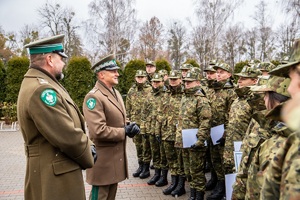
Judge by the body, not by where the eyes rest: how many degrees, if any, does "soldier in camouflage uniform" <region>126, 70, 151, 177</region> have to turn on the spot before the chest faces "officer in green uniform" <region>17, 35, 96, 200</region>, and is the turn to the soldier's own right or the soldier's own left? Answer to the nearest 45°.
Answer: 0° — they already face them

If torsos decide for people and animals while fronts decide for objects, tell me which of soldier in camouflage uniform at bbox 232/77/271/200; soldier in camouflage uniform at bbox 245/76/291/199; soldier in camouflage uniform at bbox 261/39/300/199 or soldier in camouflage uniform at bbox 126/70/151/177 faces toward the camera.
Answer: soldier in camouflage uniform at bbox 126/70/151/177

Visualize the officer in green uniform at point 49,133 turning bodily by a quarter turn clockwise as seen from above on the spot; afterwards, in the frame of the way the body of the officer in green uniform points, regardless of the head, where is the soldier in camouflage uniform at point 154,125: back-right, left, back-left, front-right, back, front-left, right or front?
back-left

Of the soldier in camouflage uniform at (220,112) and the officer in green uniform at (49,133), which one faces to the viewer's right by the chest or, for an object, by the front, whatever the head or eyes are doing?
the officer in green uniform

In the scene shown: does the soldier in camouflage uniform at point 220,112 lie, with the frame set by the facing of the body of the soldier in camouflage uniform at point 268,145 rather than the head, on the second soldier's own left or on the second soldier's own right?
on the second soldier's own right

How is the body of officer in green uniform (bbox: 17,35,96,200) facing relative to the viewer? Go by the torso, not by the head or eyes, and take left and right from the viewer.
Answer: facing to the right of the viewer

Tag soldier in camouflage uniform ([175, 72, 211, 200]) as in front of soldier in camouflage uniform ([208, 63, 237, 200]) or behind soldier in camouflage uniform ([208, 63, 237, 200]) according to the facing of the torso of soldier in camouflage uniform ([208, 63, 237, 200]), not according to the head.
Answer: in front

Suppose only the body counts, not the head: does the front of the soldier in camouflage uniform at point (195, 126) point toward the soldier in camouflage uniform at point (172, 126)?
no

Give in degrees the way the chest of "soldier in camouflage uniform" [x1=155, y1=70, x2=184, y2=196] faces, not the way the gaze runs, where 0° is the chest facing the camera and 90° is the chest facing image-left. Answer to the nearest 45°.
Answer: approximately 45°

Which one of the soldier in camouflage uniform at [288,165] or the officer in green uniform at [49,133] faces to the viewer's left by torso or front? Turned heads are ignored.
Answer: the soldier in camouflage uniform

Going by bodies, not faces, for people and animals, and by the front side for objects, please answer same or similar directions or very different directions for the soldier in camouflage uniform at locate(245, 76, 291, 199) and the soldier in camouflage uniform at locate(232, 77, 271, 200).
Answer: same or similar directions

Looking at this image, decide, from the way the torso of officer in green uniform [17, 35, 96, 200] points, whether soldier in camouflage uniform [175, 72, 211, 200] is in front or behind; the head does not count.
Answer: in front

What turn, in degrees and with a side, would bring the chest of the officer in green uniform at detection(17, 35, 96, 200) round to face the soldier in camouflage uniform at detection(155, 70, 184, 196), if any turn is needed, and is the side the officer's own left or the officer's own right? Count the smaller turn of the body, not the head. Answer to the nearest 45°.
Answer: approximately 45° to the officer's own left

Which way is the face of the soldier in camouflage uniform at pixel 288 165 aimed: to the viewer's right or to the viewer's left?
to the viewer's left

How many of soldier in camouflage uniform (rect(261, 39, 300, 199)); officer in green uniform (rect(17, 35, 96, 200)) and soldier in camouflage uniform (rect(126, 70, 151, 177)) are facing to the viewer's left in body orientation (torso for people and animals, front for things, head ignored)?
1

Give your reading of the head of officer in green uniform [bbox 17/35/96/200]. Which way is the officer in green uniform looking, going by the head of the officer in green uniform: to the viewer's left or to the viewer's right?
to the viewer's right

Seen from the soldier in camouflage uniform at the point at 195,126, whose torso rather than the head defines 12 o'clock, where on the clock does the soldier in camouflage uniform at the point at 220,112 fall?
the soldier in camouflage uniform at the point at 220,112 is roughly at 6 o'clock from the soldier in camouflage uniform at the point at 195,126.

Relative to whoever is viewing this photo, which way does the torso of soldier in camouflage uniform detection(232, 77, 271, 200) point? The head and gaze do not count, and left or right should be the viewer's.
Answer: facing to the left of the viewer

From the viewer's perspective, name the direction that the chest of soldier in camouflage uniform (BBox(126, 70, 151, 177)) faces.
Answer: toward the camera

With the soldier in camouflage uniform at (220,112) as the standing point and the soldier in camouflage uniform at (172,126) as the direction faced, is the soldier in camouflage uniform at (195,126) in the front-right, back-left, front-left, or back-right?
front-left

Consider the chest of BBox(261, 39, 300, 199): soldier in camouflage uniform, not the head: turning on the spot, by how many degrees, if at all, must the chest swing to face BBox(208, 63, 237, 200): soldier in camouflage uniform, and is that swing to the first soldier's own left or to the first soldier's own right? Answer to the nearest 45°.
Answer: approximately 90° to the first soldier's own right
